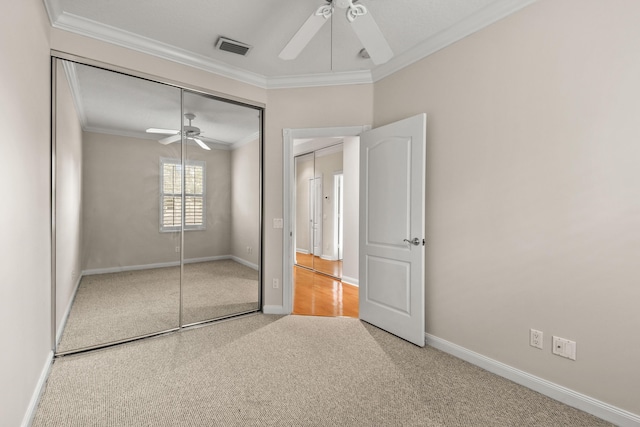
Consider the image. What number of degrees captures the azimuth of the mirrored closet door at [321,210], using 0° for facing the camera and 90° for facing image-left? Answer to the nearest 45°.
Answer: approximately 45°

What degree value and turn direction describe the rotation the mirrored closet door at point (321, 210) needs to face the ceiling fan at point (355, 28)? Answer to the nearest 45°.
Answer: approximately 45° to its left

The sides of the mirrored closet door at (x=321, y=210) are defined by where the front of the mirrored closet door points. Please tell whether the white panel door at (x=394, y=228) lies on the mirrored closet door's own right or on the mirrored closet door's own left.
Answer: on the mirrored closet door's own left

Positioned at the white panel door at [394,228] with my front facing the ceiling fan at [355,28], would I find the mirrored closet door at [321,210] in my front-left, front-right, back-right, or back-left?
back-right

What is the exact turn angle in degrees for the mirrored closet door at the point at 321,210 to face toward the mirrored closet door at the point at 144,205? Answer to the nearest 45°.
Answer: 0° — it already faces it
